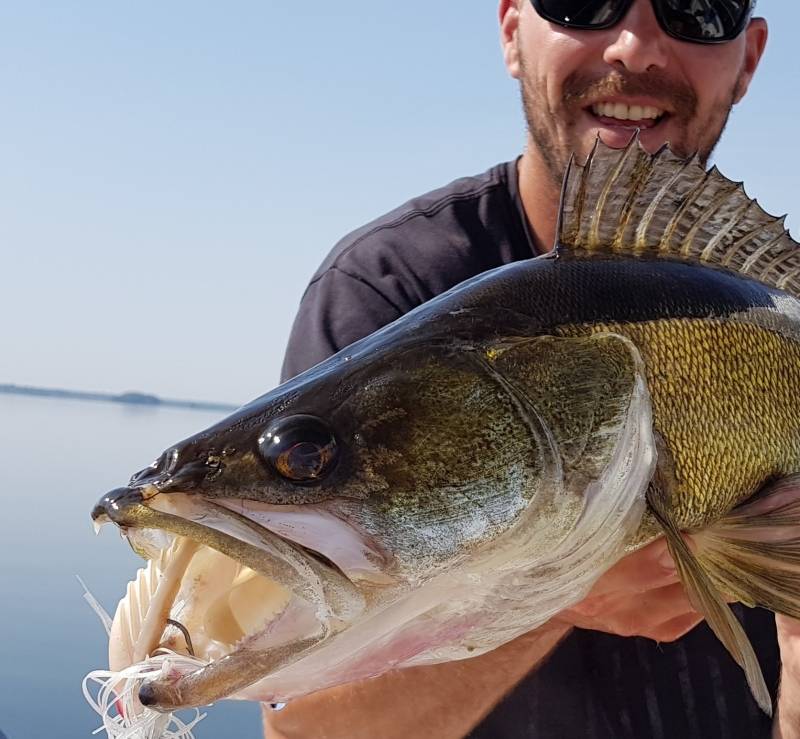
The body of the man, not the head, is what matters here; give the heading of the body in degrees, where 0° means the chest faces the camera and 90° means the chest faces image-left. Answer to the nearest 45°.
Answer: approximately 0°

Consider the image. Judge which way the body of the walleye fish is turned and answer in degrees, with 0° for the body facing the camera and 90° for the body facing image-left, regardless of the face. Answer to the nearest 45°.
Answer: approximately 90°
